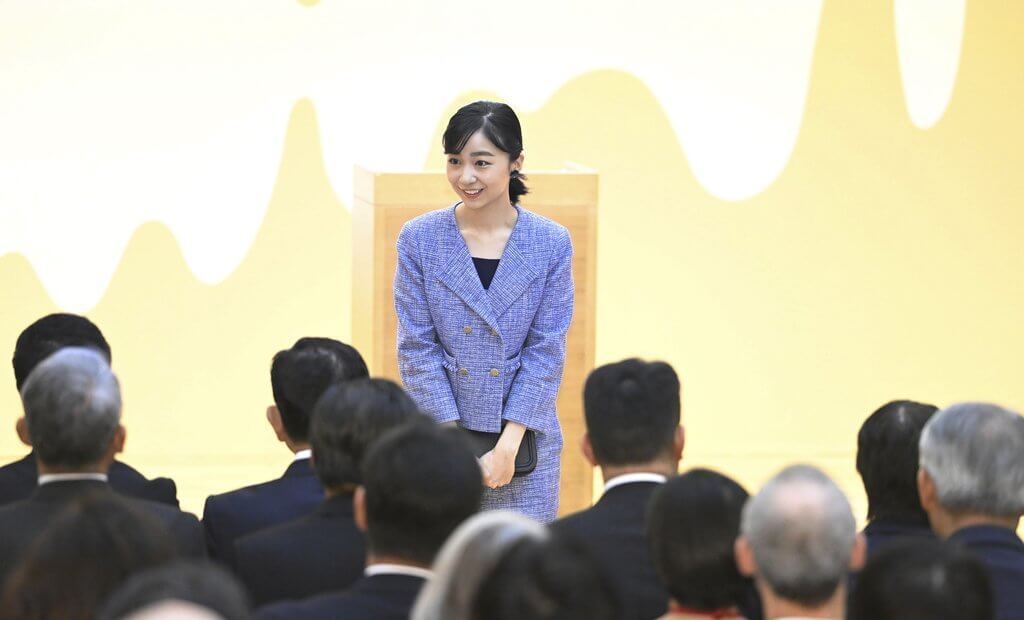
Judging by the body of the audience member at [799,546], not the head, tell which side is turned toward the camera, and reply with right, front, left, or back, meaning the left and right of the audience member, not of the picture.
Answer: back

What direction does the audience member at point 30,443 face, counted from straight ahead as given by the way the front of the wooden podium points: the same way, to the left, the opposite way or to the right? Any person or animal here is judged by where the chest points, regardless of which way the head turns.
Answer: the opposite way

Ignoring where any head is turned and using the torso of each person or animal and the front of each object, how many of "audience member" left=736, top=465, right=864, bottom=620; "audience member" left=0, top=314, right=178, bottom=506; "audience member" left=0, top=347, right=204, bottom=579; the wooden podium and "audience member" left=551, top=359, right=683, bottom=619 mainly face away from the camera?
4

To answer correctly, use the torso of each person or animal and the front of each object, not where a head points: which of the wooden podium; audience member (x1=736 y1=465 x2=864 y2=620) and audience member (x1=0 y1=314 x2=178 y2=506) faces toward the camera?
the wooden podium

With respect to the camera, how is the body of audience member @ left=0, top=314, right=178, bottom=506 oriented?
away from the camera

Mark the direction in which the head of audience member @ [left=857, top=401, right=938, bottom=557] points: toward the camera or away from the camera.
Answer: away from the camera

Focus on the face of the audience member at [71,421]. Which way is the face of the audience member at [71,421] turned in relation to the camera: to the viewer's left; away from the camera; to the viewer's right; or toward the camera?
away from the camera

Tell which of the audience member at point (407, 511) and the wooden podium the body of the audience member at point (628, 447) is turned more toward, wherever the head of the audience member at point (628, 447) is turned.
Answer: the wooden podium

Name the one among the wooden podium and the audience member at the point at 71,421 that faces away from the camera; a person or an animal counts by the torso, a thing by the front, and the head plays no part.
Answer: the audience member

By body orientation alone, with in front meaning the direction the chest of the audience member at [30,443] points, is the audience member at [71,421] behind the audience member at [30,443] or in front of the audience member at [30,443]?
behind

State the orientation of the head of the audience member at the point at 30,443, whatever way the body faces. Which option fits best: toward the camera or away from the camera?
away from the camera

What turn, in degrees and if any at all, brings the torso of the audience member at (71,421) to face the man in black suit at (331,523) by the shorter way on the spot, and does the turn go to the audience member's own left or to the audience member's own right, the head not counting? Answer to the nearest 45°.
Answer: approximately 90° to the audience member's own right

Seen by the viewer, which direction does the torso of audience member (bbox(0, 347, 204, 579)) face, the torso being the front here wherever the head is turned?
away from the camera

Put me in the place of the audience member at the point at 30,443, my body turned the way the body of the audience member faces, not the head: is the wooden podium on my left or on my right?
on my right

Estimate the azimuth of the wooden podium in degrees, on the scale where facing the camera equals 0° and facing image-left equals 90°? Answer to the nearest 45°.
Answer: approximately 0°

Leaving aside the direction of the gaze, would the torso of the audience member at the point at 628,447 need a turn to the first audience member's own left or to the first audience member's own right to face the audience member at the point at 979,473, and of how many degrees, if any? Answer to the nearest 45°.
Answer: approximately 90° to the first audience member's own right

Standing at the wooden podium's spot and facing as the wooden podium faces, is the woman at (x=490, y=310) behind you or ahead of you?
ahead

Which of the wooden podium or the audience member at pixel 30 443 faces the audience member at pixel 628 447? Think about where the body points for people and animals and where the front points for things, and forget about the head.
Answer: the wooden podium

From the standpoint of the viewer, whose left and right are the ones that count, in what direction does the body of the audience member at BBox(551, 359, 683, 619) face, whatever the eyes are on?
facing away from the viewer

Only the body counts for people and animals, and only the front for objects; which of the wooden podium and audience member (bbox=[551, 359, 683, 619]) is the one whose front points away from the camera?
the audience member
